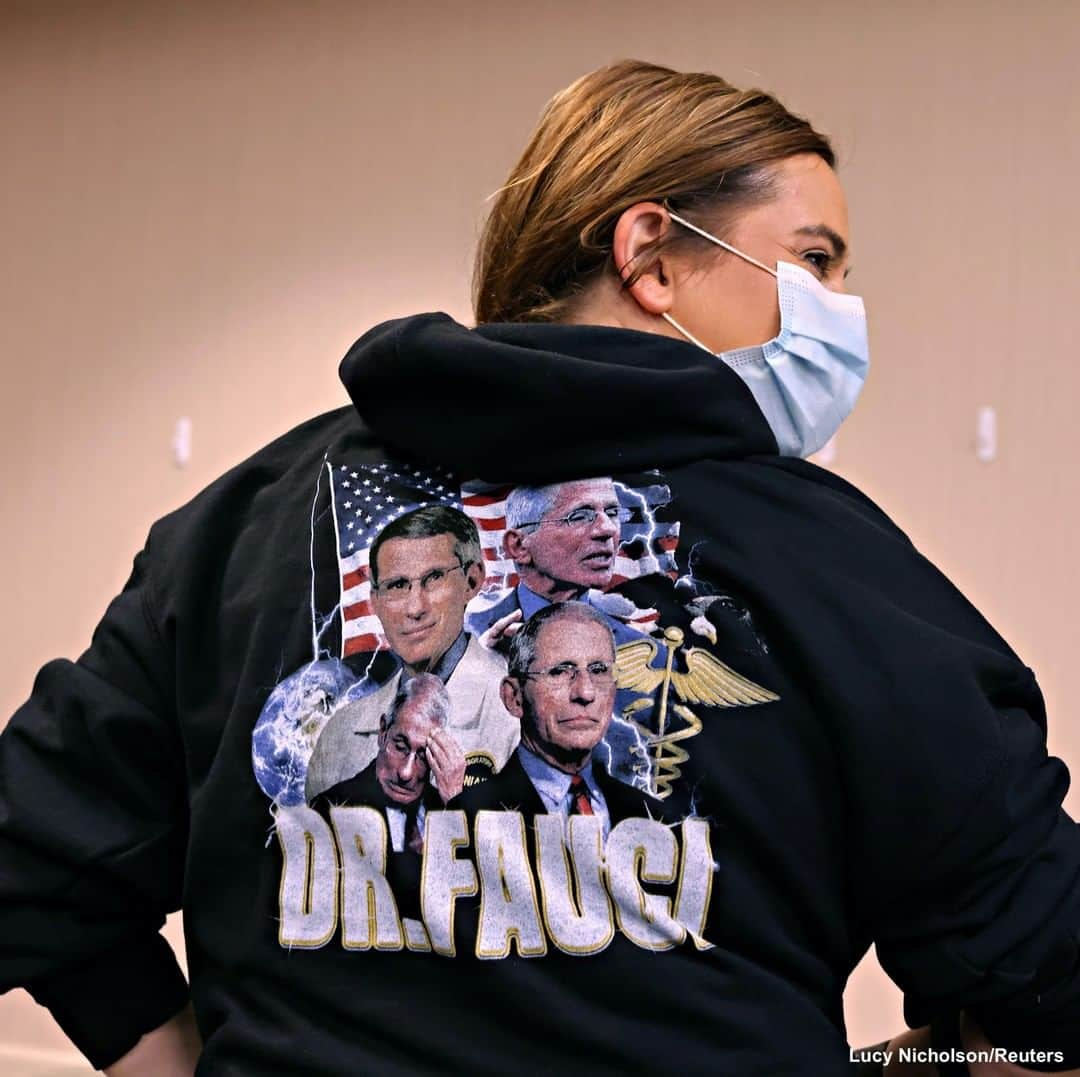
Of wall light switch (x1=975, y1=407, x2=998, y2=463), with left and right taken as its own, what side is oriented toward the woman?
front

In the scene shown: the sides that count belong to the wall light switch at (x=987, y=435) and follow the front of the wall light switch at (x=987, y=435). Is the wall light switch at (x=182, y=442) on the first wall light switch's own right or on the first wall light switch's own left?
on the first wall light switch's own right

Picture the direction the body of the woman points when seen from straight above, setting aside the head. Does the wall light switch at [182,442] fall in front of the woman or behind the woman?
in front

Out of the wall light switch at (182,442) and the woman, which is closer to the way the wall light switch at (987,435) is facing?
the woman

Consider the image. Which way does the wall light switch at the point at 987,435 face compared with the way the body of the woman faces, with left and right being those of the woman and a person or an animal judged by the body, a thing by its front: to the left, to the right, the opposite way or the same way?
the opposite way

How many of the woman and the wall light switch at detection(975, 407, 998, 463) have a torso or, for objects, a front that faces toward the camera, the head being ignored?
1

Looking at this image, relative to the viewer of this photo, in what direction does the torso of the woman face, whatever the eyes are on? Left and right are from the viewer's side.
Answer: facing away from the viewer

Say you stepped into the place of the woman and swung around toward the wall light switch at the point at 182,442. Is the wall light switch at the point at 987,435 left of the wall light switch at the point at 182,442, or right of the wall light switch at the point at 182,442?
right

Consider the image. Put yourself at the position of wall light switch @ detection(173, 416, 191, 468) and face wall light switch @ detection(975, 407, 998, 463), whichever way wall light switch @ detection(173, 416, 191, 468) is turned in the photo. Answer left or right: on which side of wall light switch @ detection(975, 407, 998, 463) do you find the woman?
right

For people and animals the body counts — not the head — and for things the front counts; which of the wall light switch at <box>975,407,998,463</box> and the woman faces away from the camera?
the woman

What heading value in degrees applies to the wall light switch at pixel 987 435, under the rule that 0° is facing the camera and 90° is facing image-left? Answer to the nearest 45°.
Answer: approximately 0°
